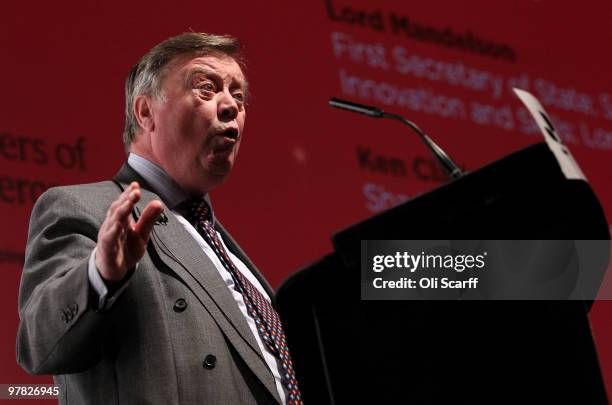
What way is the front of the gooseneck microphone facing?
to the viewer's left

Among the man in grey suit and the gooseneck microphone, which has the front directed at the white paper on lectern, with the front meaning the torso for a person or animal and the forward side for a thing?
the man in grey suit

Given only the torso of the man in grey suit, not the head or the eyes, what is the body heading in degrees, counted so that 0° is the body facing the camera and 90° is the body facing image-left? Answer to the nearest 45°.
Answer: approximately 315°

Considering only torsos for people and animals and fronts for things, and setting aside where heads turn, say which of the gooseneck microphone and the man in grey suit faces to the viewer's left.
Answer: the gooseneck microphone

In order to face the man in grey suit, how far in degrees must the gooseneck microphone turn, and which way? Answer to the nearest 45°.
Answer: approximately 45° to its left

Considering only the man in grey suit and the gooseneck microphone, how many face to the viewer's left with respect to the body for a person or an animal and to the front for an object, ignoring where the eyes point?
1
